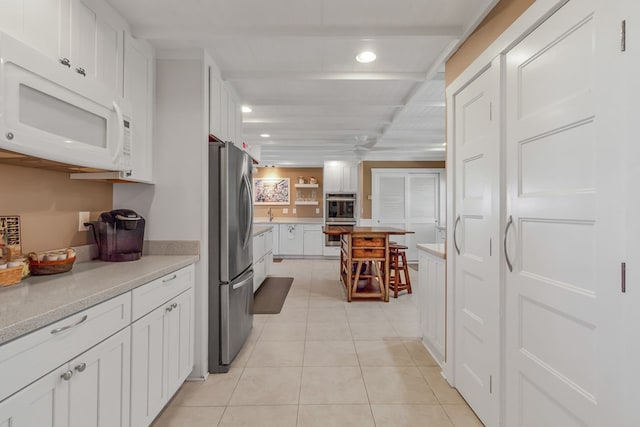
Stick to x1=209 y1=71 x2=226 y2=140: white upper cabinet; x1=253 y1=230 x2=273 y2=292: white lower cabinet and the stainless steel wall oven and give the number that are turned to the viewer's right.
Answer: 2

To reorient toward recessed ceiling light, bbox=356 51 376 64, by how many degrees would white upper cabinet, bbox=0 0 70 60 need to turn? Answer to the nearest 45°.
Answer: approximately 45° to its left

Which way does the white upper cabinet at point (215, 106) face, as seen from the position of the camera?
facing to the right of the viewer

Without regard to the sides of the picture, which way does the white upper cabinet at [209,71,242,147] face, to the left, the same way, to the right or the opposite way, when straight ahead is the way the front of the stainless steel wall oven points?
to the left

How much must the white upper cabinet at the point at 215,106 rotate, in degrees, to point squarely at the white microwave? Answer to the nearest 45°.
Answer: approximately 135° to its right

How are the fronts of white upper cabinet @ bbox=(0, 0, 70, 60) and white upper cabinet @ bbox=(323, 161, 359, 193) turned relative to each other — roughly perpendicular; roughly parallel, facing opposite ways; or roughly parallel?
roughly perpendicular

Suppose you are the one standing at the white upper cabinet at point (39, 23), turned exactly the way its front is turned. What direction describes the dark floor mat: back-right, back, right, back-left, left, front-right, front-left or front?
left

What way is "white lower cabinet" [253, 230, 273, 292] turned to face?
to the viewer's right

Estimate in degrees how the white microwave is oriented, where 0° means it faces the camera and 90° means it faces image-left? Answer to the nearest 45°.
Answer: approximately 315°
